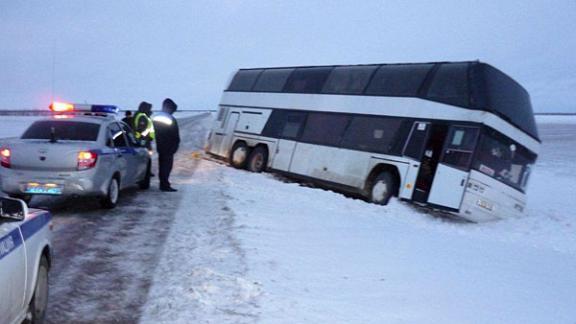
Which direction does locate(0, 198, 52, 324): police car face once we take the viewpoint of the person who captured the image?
facing away from the viewer and to the right of the viewer

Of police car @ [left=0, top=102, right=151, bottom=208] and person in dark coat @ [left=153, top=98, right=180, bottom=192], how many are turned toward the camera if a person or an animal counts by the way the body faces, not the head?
0

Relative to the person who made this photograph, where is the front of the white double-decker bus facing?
facing the viewer and to the right of the viewer

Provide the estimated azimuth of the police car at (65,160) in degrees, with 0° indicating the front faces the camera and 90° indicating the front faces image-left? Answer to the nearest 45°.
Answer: approximately 225°

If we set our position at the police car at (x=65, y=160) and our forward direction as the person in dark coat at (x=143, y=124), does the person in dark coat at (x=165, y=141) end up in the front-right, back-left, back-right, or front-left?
front-right

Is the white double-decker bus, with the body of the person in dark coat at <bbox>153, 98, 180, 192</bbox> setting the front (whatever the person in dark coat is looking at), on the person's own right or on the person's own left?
on the person's own right
